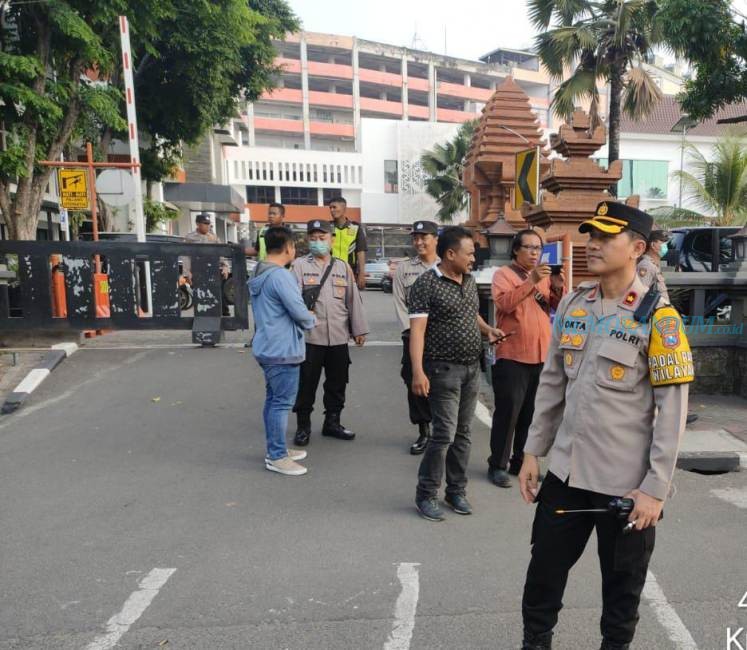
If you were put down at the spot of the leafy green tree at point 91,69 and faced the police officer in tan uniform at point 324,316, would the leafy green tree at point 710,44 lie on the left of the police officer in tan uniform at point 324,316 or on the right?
left

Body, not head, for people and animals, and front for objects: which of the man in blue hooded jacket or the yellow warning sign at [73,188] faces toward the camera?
the yellow warning sign

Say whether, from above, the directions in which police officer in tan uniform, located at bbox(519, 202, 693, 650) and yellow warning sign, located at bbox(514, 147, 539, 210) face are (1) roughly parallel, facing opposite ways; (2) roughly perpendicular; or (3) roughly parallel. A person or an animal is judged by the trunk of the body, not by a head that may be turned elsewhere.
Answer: roughly parallel

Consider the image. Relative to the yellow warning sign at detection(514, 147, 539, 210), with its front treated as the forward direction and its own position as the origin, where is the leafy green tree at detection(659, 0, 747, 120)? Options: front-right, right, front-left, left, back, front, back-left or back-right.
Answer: back

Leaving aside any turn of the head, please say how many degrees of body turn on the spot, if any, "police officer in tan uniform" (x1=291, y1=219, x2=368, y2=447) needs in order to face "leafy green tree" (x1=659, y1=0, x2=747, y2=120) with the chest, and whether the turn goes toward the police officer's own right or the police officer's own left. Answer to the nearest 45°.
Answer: approximately 135° to the police officer's own left

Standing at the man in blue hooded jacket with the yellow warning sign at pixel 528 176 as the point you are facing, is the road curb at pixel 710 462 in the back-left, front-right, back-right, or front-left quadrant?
front-right

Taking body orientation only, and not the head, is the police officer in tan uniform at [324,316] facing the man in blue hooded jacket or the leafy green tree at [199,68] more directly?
the man in blue hooded jacket

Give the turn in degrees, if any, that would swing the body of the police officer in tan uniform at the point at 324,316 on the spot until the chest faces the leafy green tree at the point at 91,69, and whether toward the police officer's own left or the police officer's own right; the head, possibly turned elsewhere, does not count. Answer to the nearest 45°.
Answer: approximately 135° to the police officer's own right

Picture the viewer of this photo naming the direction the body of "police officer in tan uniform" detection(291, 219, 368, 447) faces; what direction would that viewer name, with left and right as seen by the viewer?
facing the viewer

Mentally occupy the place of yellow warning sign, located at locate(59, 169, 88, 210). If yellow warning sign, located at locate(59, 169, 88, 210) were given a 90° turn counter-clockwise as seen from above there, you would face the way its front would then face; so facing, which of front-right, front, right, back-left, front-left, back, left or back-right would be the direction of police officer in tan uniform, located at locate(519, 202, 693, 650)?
right

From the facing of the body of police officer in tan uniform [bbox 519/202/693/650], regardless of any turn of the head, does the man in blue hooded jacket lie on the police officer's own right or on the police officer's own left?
on the police officer's own right

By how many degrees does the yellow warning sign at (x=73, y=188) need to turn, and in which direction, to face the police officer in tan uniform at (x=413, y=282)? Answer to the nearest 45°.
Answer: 0° — it already faces them

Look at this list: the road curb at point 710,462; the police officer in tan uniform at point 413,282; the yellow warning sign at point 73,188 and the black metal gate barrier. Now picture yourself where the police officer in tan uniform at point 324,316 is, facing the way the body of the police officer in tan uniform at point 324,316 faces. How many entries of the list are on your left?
2

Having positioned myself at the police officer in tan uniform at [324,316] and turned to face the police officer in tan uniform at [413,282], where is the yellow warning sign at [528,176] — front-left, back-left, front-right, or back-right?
front-left

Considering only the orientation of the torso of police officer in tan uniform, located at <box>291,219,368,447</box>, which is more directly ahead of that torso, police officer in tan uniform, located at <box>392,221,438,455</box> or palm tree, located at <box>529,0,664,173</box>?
the police officer in tan uniform

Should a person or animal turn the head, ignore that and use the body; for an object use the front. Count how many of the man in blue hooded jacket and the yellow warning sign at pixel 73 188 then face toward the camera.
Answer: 1

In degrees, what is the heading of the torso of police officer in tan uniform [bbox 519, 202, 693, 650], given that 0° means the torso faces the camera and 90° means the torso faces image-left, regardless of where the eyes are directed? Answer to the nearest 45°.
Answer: approximately 45°
